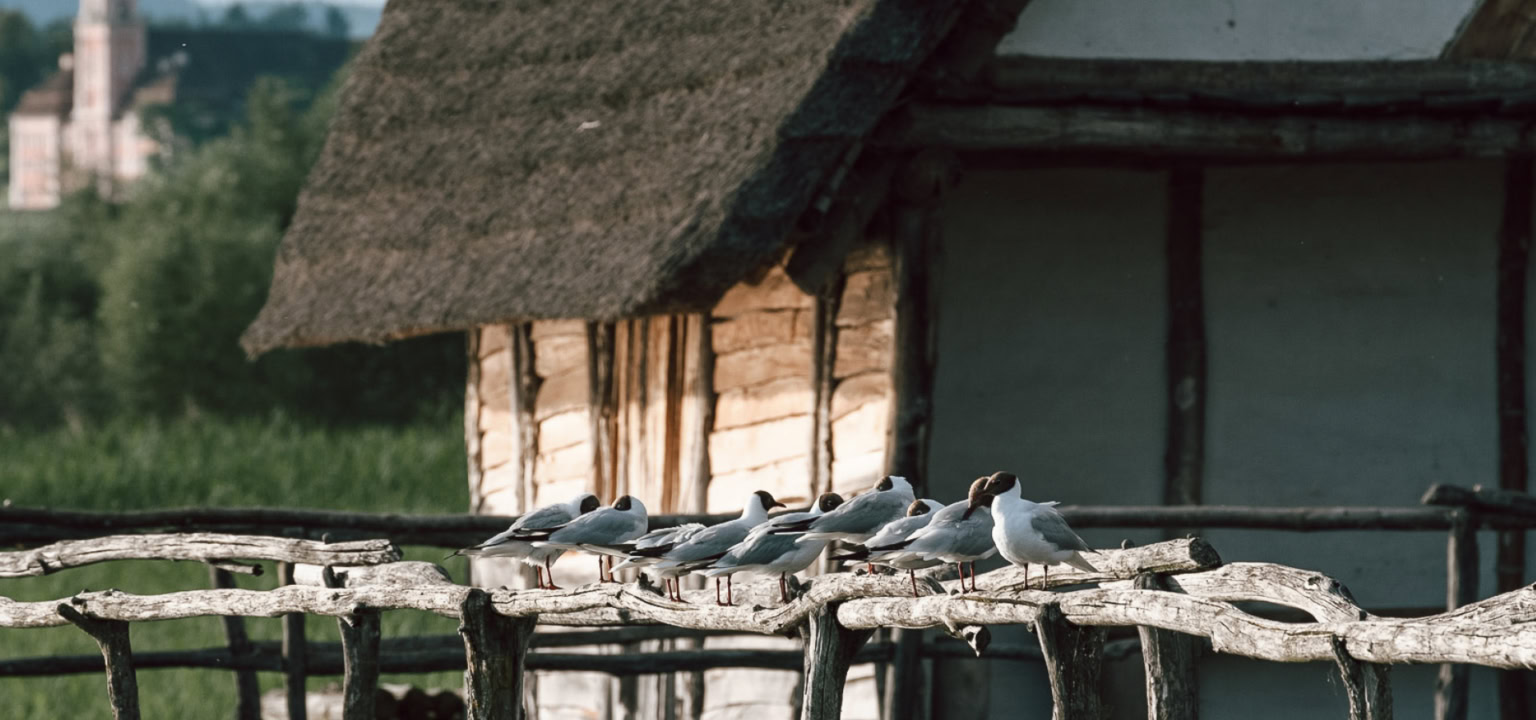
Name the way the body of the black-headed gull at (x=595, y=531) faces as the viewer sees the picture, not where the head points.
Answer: to the viewer's right

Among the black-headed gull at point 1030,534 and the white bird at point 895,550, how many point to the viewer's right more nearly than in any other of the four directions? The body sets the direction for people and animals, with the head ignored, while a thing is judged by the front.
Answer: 1

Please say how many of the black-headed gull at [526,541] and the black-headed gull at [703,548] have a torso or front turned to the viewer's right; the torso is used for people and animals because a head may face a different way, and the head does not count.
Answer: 2

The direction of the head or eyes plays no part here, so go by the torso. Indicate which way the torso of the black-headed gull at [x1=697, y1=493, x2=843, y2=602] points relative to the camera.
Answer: to the viewer's right

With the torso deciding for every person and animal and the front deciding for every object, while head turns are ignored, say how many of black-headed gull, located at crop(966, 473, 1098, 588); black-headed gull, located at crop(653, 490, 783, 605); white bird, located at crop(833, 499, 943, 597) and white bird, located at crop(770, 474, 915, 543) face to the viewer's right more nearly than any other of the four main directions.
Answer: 3

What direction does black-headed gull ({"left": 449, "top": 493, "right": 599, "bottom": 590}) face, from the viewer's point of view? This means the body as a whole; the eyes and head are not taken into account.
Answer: to the viewer's right

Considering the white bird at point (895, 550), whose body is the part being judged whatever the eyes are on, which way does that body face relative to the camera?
to the viewer's right

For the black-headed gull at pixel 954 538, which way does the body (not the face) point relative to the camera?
to the viewer's right

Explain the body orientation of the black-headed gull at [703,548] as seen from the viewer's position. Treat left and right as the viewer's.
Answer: facing to the right of the viewer
